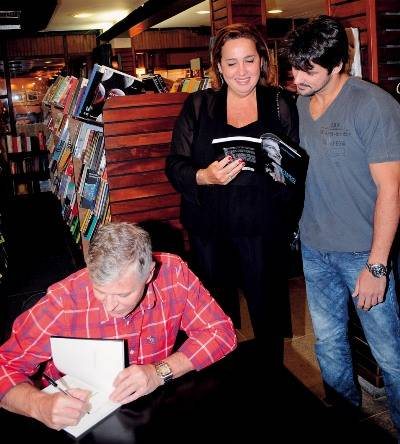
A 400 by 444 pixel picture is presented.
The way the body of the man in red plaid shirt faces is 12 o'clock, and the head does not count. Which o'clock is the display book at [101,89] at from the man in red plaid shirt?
The display book is roughly at 6 o'clock from the man in red plaid shirt.

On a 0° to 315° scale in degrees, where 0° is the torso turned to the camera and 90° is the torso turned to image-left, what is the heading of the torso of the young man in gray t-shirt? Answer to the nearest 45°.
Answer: approximately 45°

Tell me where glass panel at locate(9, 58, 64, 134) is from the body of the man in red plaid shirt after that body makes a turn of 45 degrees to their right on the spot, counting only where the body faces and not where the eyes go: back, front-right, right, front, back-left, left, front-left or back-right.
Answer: back-right

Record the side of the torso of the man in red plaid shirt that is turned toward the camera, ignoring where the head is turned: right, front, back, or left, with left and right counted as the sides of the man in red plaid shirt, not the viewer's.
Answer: front

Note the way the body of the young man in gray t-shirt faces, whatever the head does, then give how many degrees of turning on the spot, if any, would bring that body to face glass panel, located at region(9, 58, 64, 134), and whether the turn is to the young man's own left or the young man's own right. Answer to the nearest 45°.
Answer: approximately 90° to the young man's own right

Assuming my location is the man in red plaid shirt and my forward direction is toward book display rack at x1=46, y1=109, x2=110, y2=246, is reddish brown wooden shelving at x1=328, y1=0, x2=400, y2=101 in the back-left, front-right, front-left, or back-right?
front-right

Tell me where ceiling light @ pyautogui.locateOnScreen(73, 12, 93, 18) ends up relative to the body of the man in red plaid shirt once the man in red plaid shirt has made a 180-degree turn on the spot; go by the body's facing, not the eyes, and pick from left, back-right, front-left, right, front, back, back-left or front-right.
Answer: front

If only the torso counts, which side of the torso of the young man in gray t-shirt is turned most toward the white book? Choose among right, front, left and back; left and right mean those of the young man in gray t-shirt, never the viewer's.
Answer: front

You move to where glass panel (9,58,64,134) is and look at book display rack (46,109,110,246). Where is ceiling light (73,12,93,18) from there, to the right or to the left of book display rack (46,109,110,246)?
left

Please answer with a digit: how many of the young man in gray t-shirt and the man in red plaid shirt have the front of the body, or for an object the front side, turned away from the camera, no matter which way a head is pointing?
0

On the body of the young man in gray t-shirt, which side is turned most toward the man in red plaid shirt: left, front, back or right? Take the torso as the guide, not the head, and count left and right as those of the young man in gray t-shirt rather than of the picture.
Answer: front

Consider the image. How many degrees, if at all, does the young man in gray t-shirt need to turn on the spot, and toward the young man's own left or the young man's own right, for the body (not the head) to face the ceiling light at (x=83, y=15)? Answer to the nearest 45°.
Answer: approximately 90° to the young man's own right
